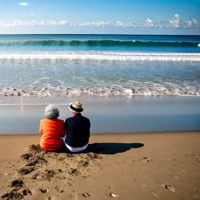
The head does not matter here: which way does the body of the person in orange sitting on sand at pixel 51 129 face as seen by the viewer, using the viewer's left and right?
facing away from the viewer
